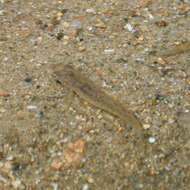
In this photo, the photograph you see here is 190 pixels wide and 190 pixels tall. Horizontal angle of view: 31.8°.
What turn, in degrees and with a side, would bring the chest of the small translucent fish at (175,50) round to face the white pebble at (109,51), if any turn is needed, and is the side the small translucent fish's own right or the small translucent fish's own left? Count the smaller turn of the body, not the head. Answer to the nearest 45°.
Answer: approximately 180°

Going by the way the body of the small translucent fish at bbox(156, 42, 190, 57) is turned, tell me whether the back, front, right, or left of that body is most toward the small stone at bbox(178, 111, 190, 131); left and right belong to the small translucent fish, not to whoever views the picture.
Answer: right
